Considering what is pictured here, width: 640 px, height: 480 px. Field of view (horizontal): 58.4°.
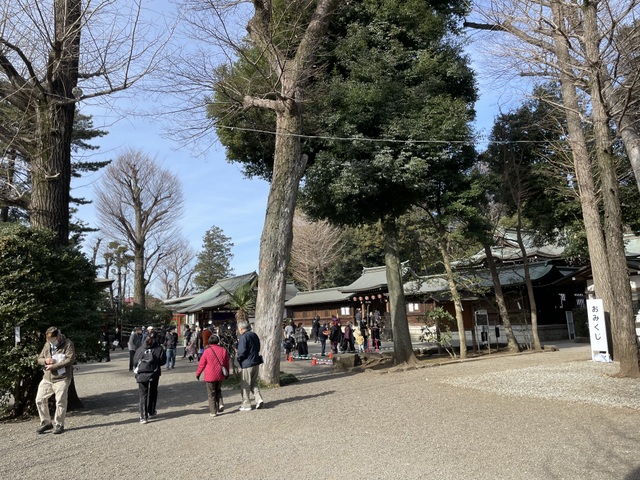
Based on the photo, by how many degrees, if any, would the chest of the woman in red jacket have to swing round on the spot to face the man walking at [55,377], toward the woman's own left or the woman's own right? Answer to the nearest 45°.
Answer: approximately 90° to the woman's own left

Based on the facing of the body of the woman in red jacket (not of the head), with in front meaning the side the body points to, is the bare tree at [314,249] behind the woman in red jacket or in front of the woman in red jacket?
in front

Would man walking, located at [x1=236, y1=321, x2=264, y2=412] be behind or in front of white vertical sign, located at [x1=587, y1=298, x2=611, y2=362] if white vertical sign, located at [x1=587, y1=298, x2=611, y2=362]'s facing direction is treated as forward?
in front

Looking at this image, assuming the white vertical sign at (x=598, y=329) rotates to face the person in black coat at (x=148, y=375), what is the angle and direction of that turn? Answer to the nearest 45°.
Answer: approximately 45° to its right

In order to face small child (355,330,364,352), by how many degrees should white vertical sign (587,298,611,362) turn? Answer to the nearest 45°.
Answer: approximately 135° to its right

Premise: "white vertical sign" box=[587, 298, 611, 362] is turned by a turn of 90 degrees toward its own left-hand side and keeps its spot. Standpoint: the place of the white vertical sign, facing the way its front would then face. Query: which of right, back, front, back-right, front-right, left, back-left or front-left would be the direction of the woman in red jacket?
back-right

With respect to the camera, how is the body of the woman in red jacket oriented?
away from the camera

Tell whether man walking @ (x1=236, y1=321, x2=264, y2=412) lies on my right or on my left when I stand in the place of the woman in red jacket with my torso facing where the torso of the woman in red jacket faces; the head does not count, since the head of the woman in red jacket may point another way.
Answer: on my right

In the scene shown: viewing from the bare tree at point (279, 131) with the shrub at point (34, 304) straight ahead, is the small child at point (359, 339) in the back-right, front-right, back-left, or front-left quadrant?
back-right

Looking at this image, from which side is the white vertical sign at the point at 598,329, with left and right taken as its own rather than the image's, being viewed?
front

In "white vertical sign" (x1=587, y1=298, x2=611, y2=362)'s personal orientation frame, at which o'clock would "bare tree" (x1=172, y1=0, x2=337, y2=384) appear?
The bare tree is roughly at 2 o'clock from the white vertical sign.

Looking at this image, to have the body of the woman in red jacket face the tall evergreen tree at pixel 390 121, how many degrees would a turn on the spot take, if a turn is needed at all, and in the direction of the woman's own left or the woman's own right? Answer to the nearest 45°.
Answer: approximately 45° to the woman's own right

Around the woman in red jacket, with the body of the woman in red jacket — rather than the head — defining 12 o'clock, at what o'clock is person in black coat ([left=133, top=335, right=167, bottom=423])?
The person in black coat is roughly at 9 o'clock from the woman in red jacket.
